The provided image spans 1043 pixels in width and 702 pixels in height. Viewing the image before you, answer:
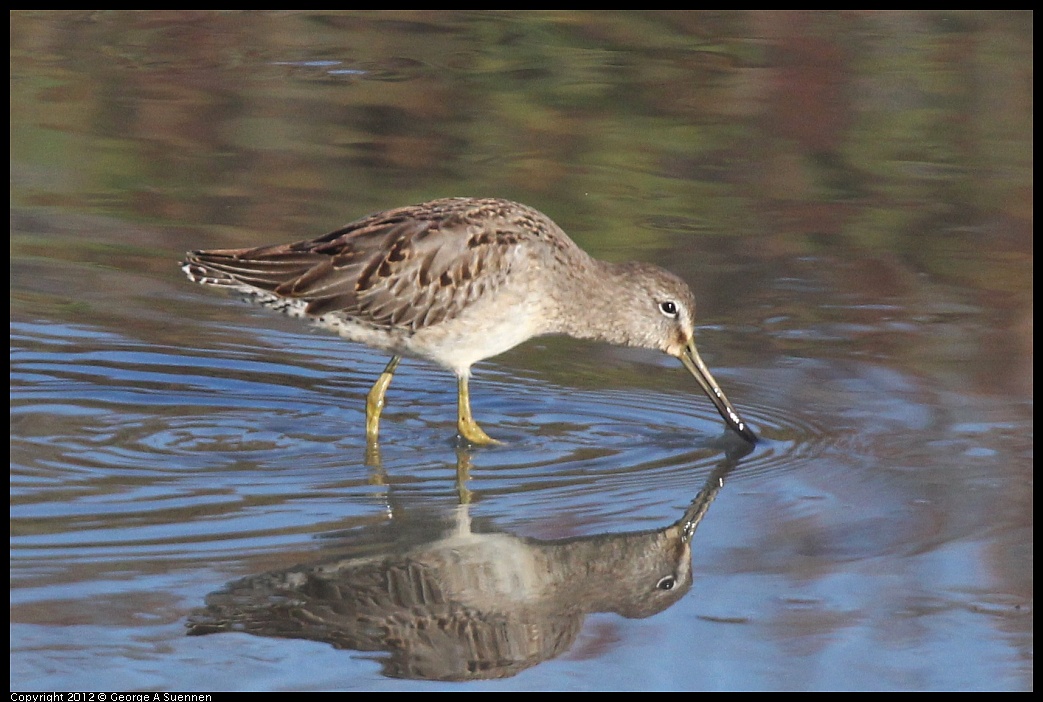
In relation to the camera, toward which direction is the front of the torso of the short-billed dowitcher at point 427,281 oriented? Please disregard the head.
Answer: to the viewer's right
